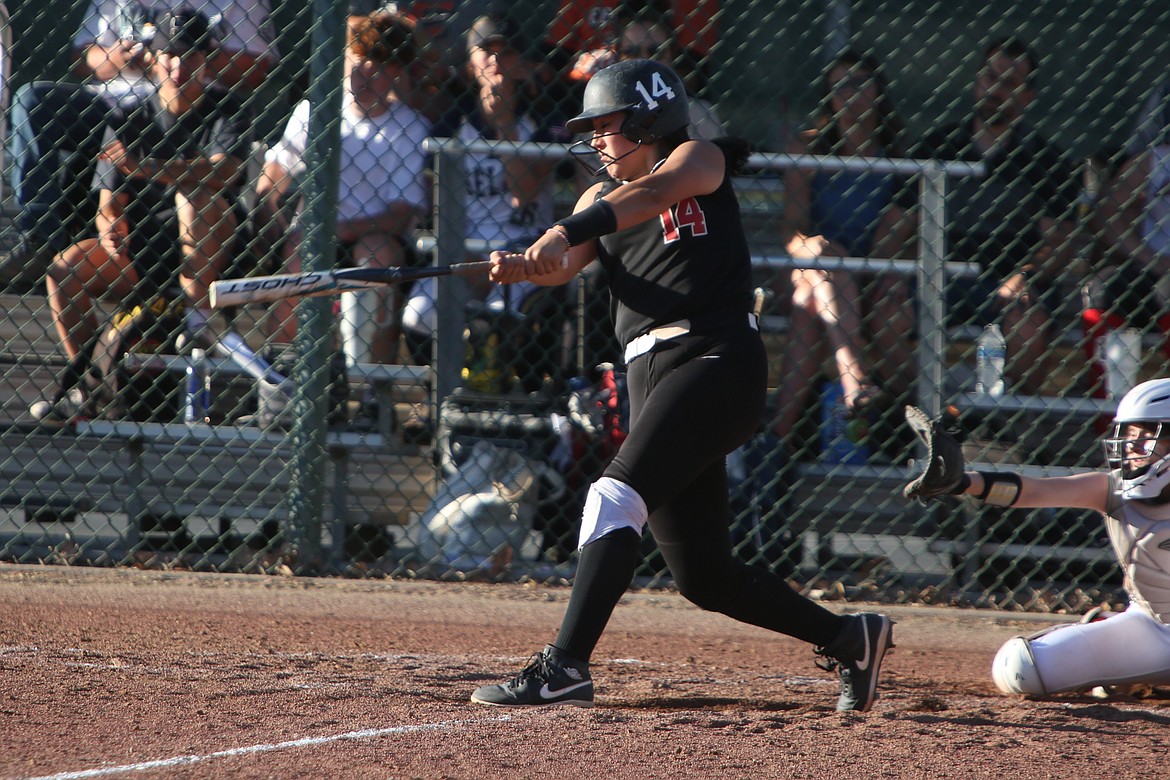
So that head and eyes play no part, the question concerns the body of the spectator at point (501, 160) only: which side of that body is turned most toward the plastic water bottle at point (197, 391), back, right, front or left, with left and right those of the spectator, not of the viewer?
right

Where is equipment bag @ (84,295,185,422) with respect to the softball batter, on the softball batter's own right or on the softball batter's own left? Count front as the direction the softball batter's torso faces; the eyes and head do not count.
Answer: on the softball batter's own right

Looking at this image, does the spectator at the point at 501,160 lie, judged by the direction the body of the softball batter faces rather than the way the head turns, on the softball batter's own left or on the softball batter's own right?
on the softball batter's own right

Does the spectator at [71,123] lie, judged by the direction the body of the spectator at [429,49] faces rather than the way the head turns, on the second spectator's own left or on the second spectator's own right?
on the second spectator's own right

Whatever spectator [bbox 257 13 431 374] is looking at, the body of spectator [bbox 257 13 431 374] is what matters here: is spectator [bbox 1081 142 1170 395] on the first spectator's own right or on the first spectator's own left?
on the first spectator's own left
